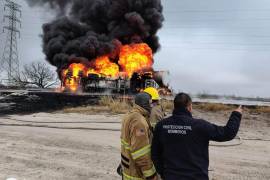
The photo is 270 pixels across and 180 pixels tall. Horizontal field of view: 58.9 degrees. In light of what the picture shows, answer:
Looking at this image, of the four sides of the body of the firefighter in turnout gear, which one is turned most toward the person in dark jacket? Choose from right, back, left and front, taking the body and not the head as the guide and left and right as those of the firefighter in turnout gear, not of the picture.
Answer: right

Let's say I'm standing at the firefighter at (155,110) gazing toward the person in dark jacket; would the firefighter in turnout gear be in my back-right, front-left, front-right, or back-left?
front-right

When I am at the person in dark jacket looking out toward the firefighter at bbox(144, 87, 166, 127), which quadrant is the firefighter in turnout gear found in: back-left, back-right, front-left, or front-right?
front-left

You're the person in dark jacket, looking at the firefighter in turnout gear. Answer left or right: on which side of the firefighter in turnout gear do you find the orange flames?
right

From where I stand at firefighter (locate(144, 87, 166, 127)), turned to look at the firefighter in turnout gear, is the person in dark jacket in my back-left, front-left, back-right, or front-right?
front-left

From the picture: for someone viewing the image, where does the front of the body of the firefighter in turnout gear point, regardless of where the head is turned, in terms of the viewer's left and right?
facing away from the viewer and to the right of the viewer

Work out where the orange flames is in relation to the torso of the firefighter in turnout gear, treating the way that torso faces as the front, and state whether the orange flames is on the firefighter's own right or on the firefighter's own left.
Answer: on the firefighter's own left
